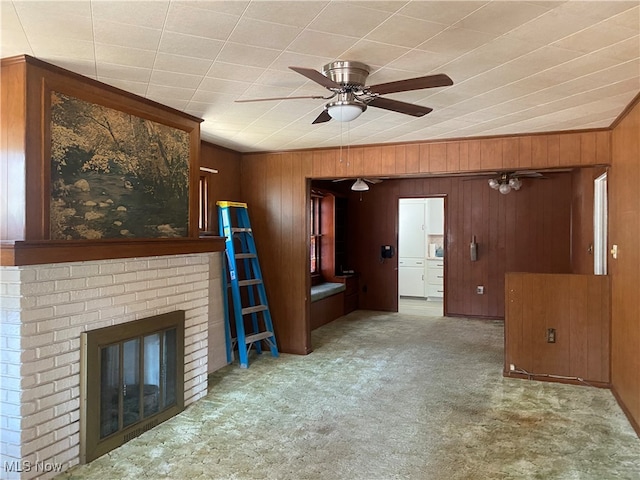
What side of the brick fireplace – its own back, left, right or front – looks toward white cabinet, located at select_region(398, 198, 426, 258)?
left

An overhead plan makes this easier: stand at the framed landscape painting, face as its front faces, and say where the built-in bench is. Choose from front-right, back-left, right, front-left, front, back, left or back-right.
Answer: left

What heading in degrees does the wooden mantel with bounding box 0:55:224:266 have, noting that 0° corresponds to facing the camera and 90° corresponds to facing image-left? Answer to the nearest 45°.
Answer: approximately 315°

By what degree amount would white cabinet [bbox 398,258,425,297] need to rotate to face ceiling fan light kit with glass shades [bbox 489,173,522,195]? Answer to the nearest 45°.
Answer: approximately 45° to its left

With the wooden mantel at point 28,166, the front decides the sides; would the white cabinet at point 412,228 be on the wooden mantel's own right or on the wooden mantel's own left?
on the wooden mantel's own left

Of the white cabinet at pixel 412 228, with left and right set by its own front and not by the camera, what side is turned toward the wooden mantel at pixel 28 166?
front

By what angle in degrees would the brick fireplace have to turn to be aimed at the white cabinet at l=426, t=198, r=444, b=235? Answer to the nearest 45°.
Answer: approximately 90° to its left

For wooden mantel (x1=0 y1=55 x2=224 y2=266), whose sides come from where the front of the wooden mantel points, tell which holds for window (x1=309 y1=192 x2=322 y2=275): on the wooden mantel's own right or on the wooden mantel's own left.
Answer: on the wooden mantel's own left

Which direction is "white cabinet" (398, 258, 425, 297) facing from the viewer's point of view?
toward the camera

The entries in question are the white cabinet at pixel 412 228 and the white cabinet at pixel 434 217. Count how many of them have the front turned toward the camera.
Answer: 2

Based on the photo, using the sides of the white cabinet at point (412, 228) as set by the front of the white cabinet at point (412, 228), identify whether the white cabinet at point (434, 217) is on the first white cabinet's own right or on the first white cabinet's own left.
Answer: on the first white cabinet's own left

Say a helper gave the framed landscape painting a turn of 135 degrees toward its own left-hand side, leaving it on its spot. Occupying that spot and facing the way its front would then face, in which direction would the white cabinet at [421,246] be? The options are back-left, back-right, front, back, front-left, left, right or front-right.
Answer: front-right

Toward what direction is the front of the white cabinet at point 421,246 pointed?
toward the camera
